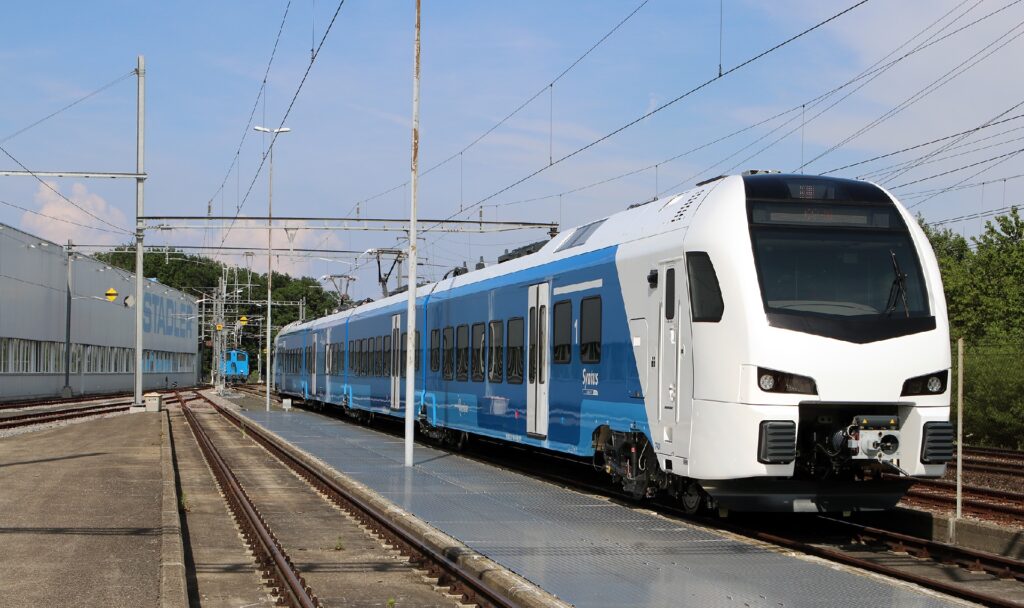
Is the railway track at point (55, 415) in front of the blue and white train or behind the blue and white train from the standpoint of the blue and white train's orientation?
behind

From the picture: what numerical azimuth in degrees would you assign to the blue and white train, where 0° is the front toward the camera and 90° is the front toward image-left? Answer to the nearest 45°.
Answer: approximately 315°

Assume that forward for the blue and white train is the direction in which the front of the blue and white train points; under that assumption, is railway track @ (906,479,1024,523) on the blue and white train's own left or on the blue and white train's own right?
on the blue and white train's own left

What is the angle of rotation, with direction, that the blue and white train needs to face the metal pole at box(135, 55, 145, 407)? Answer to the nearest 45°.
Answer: approximately 180°
